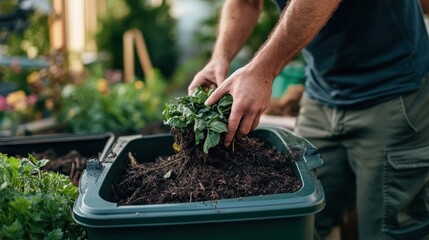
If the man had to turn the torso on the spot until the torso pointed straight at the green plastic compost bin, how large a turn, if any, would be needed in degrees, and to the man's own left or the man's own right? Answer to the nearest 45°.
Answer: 0° — they already face it

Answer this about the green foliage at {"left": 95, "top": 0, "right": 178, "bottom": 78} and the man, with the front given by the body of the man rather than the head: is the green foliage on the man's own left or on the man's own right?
on the man's own right

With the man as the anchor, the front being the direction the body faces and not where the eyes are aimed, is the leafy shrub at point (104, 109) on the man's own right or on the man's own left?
on the man's own right

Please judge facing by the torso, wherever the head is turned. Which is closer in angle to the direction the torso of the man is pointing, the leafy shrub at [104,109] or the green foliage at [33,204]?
the green foliage

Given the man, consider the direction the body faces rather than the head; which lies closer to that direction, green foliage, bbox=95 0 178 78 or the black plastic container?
the black plastic container

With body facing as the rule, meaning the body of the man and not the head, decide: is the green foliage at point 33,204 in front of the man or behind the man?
in front
